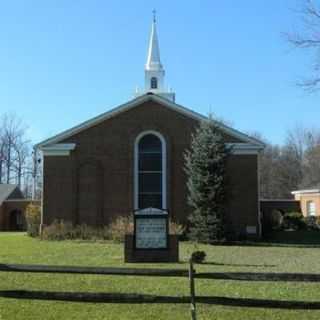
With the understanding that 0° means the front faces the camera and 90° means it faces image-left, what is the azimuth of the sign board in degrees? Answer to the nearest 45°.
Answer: approximately 0°

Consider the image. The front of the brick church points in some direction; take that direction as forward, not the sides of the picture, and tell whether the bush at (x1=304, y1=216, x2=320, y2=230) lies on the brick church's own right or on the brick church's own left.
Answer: on the brick church's own left

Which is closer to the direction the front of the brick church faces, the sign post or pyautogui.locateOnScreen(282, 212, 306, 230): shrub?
the sign post

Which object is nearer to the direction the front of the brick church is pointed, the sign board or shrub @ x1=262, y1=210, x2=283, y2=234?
the sign board

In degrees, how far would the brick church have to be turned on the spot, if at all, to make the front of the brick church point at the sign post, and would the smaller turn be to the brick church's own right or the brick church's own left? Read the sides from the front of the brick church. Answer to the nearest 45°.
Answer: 0° — it already faces it

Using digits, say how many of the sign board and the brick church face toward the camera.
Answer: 2

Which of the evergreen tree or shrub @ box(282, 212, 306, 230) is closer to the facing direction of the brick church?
the evergreen tree
